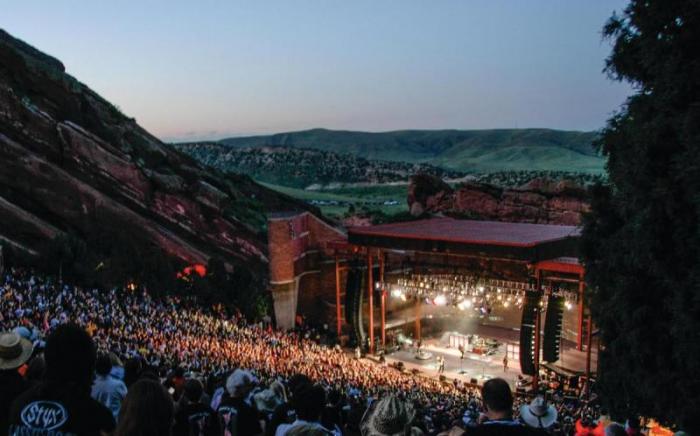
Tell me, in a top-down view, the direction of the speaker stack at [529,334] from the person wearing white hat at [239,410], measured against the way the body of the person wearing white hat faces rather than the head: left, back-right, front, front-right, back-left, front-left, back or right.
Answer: front

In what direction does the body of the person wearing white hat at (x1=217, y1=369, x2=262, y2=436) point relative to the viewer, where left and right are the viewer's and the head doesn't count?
facing away from the viewer and to the right of the viewer

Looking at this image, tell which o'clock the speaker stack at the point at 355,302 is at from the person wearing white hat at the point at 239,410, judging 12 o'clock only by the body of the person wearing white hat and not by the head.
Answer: The speaker stack is roughly at 11 o'clock from the person wearing white hat.

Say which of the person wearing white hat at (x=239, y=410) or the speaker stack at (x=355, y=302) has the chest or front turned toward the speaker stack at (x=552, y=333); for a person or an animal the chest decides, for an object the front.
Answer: the person wearing white hat

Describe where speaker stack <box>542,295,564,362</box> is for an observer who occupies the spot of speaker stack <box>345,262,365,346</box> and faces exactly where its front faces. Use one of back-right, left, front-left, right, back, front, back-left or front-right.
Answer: left

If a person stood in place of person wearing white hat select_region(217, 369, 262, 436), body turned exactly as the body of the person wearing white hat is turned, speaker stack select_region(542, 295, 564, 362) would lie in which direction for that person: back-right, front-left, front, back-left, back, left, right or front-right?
front

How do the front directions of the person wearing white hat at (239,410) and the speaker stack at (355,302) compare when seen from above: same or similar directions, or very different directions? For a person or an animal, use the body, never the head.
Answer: very different directions

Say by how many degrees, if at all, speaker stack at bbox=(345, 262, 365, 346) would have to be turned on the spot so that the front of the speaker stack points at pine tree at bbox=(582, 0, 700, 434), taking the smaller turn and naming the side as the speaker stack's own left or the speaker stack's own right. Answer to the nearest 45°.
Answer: approximately 45° to the speaker stack's own left

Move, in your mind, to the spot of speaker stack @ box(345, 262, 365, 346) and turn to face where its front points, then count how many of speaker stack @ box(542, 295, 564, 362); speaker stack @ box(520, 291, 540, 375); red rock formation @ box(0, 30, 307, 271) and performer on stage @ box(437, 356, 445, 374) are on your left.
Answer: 3

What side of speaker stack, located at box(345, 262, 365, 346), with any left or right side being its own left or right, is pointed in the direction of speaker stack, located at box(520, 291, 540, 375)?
left
